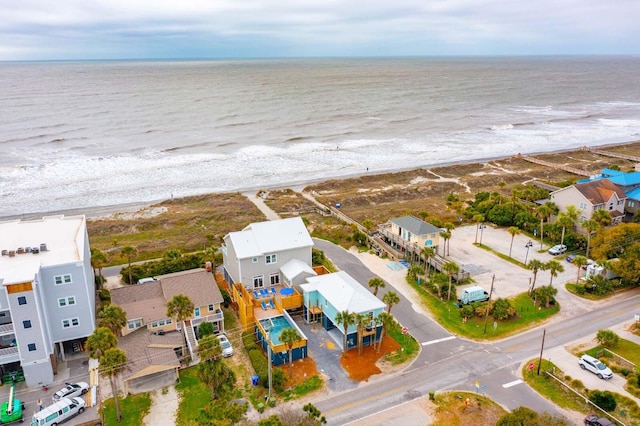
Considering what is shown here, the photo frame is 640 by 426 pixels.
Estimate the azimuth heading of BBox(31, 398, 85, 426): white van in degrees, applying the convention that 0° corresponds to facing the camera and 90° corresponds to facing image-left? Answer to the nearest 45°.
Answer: approximately 225°

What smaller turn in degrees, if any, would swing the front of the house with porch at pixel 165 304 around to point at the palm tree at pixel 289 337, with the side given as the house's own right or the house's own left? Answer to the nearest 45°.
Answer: approximately 45° to the house's own left

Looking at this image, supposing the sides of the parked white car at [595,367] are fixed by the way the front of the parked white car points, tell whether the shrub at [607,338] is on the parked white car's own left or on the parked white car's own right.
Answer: on the parked white car's own left

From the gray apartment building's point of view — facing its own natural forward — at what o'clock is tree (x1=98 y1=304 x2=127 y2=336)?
The tree is roughly at 10 o'clock from the gray apartment building.

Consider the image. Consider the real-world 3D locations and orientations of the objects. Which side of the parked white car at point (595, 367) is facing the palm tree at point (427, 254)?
back

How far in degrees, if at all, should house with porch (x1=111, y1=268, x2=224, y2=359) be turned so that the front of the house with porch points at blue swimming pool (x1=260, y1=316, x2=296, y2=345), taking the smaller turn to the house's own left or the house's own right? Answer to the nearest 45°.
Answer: approximately 45° to the house's own left

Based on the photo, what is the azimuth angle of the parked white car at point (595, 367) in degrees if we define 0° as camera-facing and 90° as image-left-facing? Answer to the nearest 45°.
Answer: approximately 315°

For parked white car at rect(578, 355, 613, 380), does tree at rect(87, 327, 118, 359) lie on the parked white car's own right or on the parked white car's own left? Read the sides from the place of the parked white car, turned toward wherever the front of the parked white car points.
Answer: on the parked white car's own right

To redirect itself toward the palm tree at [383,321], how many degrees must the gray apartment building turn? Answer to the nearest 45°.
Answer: approximately 45° to its left

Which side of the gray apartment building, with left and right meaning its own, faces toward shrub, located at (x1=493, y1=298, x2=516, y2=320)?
left
